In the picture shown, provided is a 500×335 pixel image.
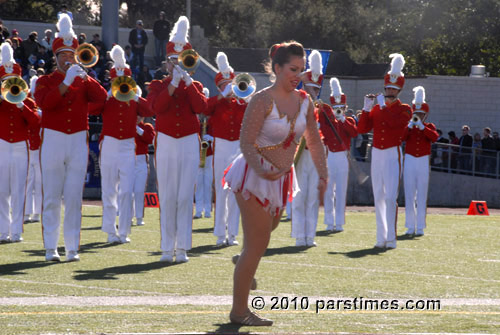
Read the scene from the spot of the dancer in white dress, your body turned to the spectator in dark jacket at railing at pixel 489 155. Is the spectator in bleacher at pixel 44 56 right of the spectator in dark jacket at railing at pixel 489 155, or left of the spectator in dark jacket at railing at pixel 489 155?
left

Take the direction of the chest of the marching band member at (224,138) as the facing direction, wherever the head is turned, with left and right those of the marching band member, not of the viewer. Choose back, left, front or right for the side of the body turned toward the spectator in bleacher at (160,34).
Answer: back

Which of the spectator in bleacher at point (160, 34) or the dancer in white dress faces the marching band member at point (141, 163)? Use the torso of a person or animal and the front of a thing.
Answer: the spectator in bleacher

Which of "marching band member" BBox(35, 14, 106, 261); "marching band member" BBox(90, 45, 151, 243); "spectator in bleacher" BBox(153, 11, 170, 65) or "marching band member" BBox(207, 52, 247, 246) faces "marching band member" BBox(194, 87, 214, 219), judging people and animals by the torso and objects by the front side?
the spectator in bleacher

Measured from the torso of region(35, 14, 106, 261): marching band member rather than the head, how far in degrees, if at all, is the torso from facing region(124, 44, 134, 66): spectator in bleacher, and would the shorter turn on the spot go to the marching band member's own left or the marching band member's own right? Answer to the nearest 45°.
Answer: approximately 180°

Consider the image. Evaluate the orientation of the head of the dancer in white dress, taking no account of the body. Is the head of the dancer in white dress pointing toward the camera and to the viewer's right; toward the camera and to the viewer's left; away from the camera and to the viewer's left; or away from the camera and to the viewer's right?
toward the camera and to the viewer's right

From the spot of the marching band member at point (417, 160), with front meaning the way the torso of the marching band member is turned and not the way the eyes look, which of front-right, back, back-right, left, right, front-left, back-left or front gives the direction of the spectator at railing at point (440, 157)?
back

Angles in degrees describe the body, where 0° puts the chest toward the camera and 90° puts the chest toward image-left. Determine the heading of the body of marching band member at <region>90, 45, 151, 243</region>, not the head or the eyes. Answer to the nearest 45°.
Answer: approximately 0°

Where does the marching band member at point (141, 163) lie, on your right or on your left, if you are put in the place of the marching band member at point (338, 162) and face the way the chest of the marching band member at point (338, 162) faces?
on your right

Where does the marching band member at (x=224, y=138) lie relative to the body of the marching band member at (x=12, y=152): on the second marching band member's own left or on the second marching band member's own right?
on the second marching band member's own left
